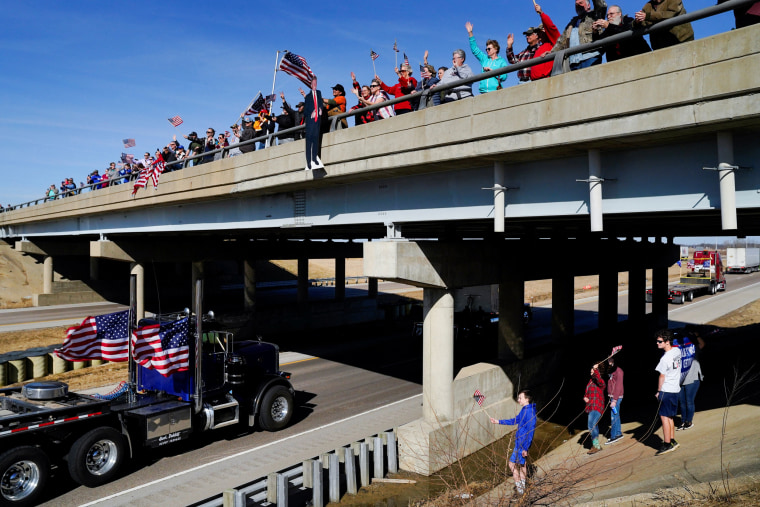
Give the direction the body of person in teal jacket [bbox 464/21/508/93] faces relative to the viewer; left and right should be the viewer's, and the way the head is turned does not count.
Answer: facing the viewer and to the left of the viewer

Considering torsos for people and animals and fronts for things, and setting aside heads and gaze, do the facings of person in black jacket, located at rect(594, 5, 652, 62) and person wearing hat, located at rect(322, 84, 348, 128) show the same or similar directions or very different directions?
same or similar directions

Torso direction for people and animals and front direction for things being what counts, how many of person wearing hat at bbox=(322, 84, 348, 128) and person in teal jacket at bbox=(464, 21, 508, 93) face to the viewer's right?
0

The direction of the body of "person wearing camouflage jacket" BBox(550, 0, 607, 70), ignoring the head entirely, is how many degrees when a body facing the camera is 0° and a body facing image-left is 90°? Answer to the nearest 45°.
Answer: approximately 45°

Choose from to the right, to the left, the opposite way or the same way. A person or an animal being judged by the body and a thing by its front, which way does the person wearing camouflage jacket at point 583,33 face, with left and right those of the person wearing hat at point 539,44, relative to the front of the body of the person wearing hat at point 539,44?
the same way

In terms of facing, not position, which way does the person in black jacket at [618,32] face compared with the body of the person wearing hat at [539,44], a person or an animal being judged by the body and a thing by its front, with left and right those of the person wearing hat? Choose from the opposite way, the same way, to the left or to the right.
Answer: the same way

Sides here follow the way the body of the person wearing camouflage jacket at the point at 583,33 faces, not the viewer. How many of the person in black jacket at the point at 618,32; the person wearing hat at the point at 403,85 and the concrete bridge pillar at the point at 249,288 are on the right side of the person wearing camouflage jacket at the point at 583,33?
2

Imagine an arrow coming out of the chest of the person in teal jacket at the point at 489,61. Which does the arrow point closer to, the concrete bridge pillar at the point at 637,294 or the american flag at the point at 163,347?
the american flag

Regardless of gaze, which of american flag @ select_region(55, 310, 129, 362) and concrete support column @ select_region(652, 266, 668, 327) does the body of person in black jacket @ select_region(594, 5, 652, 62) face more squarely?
the american flag

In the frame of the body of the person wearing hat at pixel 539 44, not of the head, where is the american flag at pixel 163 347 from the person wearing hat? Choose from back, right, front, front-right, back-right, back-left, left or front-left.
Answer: front-right

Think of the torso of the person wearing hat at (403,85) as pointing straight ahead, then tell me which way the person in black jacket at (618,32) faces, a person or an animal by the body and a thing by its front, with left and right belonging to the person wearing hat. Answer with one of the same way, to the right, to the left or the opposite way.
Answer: the same way

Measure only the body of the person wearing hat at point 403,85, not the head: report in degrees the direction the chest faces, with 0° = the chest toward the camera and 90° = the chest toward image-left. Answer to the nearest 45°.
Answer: approximately 45°

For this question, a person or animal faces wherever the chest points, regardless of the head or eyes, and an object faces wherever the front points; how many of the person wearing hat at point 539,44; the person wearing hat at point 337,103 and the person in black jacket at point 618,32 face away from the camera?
0

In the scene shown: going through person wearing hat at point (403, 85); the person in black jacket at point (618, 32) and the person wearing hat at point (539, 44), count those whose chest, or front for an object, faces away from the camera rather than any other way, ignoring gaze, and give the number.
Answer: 0

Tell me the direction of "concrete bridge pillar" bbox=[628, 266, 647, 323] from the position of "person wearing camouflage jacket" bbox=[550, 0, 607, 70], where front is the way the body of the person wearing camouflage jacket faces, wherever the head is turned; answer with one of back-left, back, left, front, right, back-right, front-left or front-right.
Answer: back-right

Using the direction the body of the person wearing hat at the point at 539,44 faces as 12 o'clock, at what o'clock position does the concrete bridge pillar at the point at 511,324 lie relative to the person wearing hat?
The concrete bridge pillar is roughly at 4 o'clock from the person wearing hat.

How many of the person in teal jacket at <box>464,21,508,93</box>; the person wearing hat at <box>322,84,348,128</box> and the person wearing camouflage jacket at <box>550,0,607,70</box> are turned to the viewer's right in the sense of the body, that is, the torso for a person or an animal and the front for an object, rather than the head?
0
